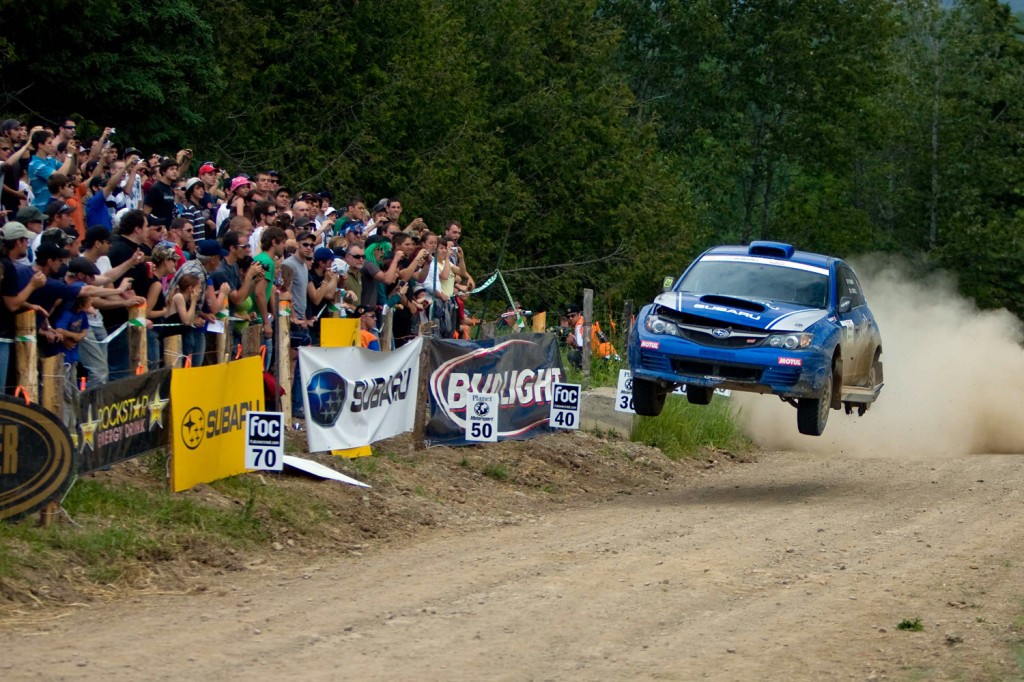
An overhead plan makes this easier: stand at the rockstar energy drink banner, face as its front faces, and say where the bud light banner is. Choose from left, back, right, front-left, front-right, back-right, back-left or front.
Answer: left

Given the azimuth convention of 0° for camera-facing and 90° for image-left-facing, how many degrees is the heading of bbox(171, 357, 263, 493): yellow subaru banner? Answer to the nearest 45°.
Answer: approximately 315°

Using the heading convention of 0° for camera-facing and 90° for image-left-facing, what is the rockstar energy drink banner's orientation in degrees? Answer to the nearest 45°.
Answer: approximately 315°

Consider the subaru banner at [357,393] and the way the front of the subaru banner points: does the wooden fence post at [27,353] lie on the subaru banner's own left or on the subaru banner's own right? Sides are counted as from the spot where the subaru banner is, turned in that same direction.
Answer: on the subaru banner's own right

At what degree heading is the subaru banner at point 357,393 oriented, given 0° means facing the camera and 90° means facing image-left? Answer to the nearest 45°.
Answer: approximately 315°

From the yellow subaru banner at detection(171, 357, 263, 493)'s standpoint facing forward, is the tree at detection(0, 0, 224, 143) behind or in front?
behind

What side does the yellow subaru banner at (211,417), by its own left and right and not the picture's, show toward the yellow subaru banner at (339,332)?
left

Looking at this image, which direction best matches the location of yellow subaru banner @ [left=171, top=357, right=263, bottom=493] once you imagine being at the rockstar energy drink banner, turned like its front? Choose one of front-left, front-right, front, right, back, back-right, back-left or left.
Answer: left

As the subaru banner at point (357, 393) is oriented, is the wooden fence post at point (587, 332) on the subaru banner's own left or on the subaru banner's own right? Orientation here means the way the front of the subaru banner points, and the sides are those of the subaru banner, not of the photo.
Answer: on the subaru banner's own left

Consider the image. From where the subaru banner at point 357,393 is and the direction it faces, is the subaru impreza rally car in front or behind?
in front

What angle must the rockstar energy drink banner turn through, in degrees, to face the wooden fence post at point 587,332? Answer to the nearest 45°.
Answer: approximately 90° to its left

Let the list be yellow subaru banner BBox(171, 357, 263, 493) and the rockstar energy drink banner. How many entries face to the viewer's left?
0
